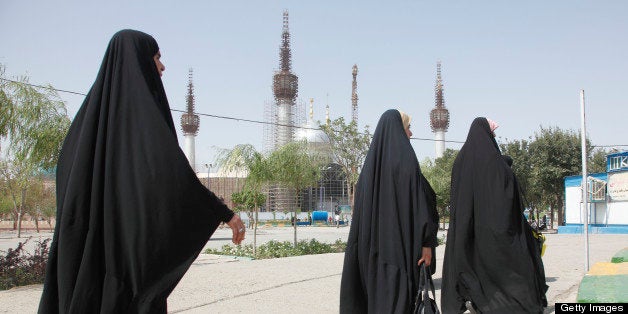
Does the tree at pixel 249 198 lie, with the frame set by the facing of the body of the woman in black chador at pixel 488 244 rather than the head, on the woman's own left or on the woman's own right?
on the woman's own left

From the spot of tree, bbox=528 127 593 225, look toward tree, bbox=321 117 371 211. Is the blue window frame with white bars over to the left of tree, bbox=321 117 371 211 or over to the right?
left

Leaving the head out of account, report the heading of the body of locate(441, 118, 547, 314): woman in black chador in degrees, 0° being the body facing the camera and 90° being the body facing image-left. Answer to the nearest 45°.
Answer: approximately 225°

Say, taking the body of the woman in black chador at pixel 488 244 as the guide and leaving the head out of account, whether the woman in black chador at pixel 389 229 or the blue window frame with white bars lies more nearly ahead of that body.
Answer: the blue window frame with white bars

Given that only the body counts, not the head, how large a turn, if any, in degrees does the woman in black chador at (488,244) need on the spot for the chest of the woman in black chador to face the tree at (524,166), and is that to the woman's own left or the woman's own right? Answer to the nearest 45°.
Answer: approximately 45° to the woman's own left

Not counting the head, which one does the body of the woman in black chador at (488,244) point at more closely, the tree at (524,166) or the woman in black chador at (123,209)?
the tree
